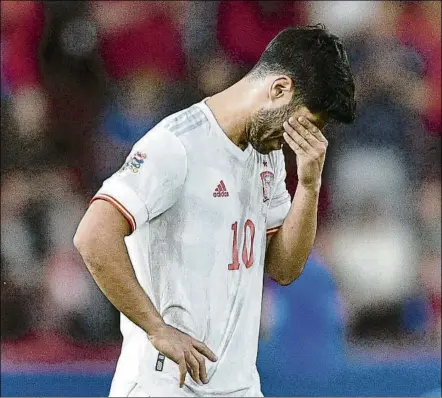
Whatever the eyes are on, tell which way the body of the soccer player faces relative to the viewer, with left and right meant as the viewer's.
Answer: facing the viewer and to the right of the viewer
